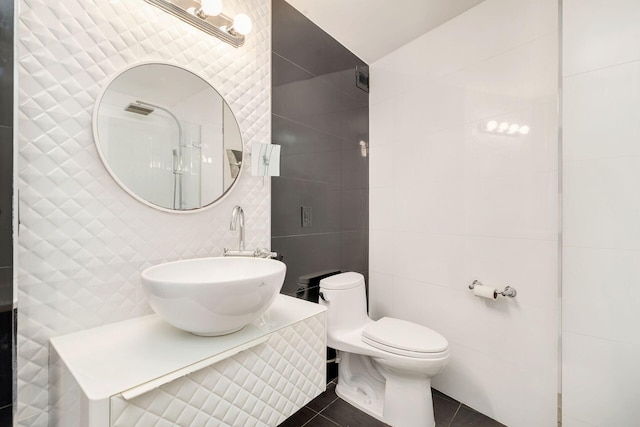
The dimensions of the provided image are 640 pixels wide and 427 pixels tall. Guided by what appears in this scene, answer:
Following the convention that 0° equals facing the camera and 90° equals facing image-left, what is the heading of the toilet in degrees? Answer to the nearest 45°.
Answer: approximately 315°

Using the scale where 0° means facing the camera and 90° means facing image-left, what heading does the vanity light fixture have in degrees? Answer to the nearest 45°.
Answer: approximately 315°

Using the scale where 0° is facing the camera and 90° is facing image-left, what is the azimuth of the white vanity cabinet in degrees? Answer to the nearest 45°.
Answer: approximately 315°

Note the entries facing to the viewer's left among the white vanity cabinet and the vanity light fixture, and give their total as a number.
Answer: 0

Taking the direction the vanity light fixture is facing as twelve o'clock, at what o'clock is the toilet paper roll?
The toilet paper roll is roughly at 11 o'clock from the vanity light fixture.
